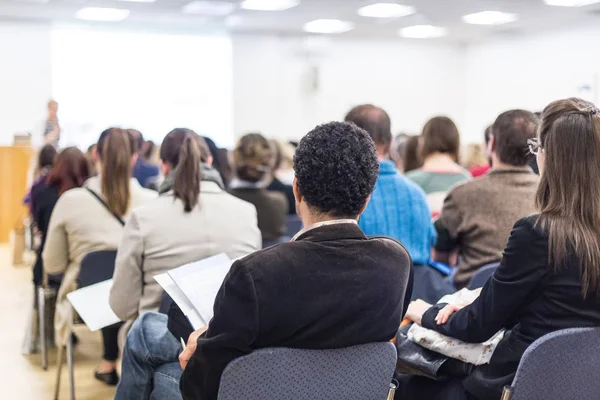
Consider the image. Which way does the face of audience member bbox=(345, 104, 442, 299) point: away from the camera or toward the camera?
away from the camera

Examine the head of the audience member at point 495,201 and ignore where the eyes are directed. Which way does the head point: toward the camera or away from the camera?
away from the camera

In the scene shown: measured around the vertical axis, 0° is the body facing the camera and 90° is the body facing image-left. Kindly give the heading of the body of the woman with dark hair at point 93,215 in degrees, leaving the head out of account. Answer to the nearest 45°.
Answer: approximately 180°

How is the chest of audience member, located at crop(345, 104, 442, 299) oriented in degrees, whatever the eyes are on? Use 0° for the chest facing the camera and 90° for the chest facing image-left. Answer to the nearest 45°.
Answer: approximately 135°

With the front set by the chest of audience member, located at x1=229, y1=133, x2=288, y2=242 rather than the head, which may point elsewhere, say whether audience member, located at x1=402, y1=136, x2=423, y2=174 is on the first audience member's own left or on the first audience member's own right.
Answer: on the first audience member's own right

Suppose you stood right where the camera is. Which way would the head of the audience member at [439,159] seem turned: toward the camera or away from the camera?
away from the camera

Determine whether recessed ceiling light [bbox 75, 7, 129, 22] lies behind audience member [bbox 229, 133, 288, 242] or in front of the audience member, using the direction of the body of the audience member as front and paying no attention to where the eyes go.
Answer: in front

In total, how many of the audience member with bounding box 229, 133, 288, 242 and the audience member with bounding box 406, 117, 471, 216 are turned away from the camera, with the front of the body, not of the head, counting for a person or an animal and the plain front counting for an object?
2

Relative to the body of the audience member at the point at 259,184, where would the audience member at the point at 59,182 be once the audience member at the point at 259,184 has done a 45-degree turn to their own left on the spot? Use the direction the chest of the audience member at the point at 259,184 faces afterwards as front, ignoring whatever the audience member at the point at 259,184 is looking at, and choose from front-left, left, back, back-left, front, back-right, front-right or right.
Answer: front-left

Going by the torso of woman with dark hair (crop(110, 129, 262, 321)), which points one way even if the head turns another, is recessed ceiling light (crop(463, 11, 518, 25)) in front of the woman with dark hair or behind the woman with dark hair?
in front

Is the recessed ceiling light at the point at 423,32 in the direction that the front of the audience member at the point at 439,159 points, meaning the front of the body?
yes

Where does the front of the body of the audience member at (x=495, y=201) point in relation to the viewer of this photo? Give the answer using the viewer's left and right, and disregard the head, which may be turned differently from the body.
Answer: facing away from the viewer and to the left of the viewer

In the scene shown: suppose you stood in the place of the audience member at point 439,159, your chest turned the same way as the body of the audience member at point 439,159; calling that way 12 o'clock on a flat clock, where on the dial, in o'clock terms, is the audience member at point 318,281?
the audience member at point 318,281 is roughly at 6 o'clock from the audience member at point 439,159.

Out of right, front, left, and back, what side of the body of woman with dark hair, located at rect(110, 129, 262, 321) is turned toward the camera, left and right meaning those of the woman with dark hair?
back

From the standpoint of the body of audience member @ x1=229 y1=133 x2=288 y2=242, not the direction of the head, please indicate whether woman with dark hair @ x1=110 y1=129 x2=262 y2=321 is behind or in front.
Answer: behind

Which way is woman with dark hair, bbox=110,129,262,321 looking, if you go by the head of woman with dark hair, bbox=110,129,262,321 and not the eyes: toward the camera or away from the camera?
away from the camera
